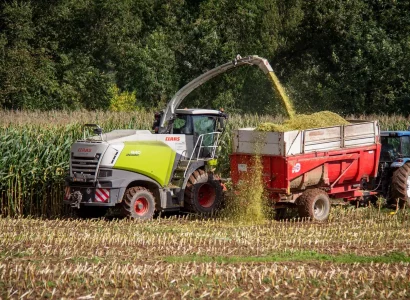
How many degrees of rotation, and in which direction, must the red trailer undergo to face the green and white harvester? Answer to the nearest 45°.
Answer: approximately 135° to its left

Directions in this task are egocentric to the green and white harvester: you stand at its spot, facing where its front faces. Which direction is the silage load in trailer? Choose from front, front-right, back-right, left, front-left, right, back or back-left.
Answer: front-right

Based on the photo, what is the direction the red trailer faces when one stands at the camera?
facing away from the viewer and to the right of the viewer

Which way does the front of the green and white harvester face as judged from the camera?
facing away from the viewer and to the right of the viewer

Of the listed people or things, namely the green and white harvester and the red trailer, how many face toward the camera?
0

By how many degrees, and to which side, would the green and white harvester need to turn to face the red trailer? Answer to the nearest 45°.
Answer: approximately 45° to its right
